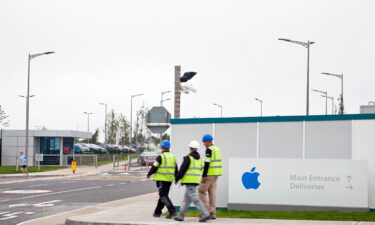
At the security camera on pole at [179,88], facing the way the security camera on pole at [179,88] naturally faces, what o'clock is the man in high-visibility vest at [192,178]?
The man in high-visibility vest is roughly at 3 o'clock from the security camera on pole.

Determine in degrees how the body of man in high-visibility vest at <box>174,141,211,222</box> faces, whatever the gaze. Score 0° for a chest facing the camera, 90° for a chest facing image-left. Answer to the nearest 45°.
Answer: approximately 135°

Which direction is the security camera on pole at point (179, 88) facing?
to the viewer's right

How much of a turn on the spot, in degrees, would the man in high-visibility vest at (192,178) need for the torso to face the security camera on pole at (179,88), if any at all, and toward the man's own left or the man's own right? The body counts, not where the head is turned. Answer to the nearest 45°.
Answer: approximately 45° to the man's own right

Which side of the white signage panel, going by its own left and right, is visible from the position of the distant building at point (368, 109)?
back

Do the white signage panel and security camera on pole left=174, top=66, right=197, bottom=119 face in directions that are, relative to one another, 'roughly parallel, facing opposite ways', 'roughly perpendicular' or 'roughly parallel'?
roughly perpendicular

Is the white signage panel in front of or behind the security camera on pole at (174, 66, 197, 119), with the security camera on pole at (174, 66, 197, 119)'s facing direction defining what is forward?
in front
